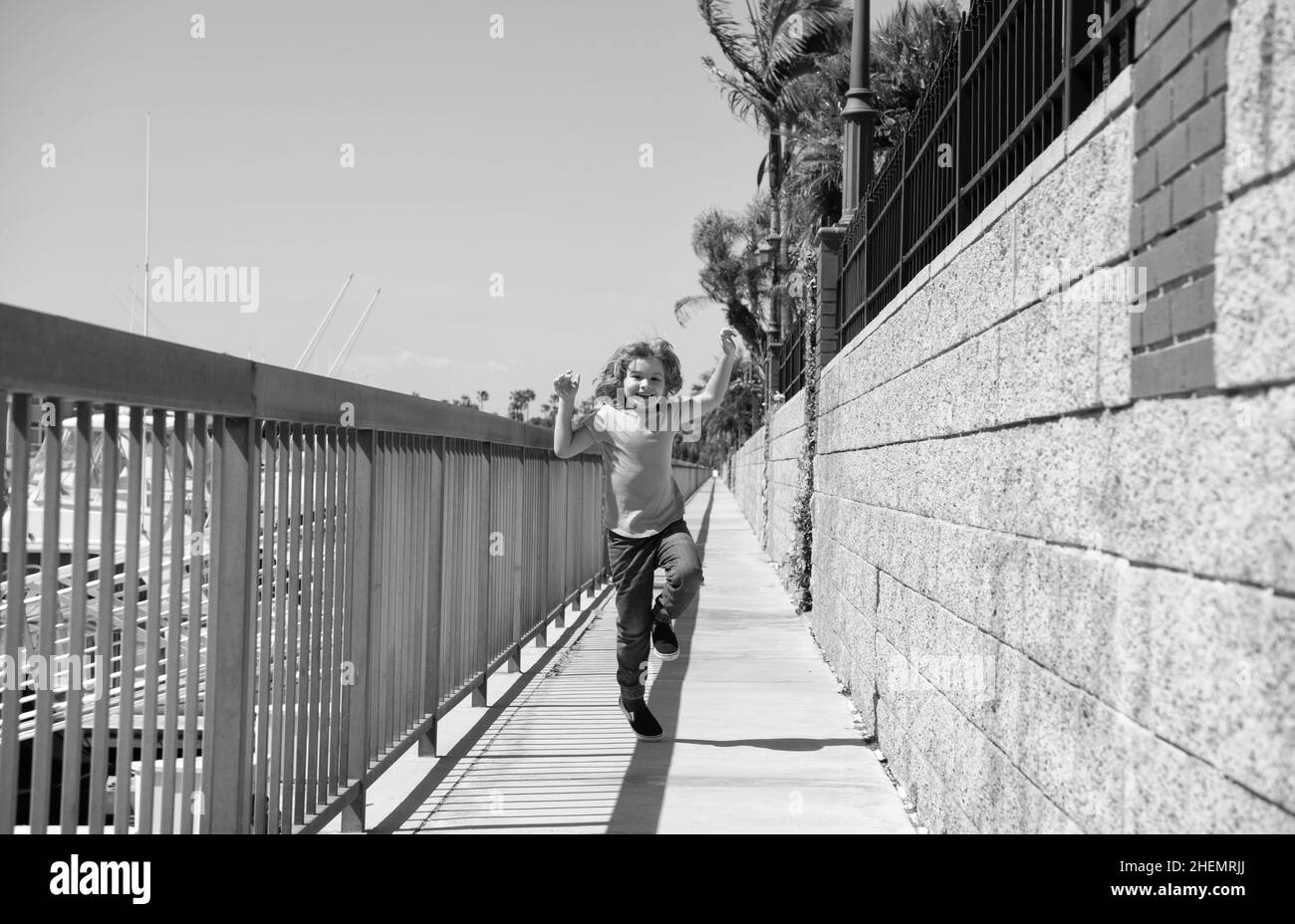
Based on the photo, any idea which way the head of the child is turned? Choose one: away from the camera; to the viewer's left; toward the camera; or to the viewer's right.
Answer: toward the camera

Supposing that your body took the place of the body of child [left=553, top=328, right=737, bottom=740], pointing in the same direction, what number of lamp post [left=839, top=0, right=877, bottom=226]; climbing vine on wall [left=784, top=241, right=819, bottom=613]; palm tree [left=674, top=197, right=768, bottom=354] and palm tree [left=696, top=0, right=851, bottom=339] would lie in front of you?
0

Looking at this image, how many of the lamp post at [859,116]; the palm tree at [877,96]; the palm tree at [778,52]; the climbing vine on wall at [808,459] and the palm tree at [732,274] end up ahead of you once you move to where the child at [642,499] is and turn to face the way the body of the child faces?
0

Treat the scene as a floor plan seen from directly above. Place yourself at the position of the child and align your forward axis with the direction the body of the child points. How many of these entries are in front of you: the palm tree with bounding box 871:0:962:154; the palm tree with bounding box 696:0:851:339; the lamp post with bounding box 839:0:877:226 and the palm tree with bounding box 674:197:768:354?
0

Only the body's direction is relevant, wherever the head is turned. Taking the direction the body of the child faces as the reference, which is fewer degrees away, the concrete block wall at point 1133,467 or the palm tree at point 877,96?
the concrete block wall

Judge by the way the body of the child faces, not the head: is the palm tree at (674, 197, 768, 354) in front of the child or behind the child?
behind

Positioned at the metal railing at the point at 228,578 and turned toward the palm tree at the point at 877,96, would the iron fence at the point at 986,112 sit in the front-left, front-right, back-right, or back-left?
front-right

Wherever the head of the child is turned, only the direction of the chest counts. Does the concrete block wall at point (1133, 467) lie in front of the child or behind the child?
in front

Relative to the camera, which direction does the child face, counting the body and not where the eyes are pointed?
toward the camera

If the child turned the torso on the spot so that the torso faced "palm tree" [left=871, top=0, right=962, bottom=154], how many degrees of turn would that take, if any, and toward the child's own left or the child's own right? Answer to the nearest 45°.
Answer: approximately 180°

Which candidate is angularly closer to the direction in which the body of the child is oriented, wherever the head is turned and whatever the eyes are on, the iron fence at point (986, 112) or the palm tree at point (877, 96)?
the iron fence

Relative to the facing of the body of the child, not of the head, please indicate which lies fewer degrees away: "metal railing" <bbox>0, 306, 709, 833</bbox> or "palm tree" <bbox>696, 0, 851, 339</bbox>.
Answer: the metal railing

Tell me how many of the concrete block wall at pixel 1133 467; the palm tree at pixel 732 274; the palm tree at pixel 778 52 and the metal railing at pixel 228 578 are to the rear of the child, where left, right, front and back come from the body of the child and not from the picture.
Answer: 2

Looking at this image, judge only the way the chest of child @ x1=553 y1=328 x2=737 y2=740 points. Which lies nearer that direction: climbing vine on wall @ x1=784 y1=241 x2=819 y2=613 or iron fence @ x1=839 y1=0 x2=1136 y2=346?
the iron fence

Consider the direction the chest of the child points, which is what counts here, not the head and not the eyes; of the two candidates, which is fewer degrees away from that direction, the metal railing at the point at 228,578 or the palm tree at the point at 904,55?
the metal railing

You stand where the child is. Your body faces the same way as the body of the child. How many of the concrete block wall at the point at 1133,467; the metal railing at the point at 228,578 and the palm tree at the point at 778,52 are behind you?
1

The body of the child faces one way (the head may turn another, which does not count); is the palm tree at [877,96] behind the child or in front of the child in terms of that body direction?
behind

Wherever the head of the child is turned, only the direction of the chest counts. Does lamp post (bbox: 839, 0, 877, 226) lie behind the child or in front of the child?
behind
